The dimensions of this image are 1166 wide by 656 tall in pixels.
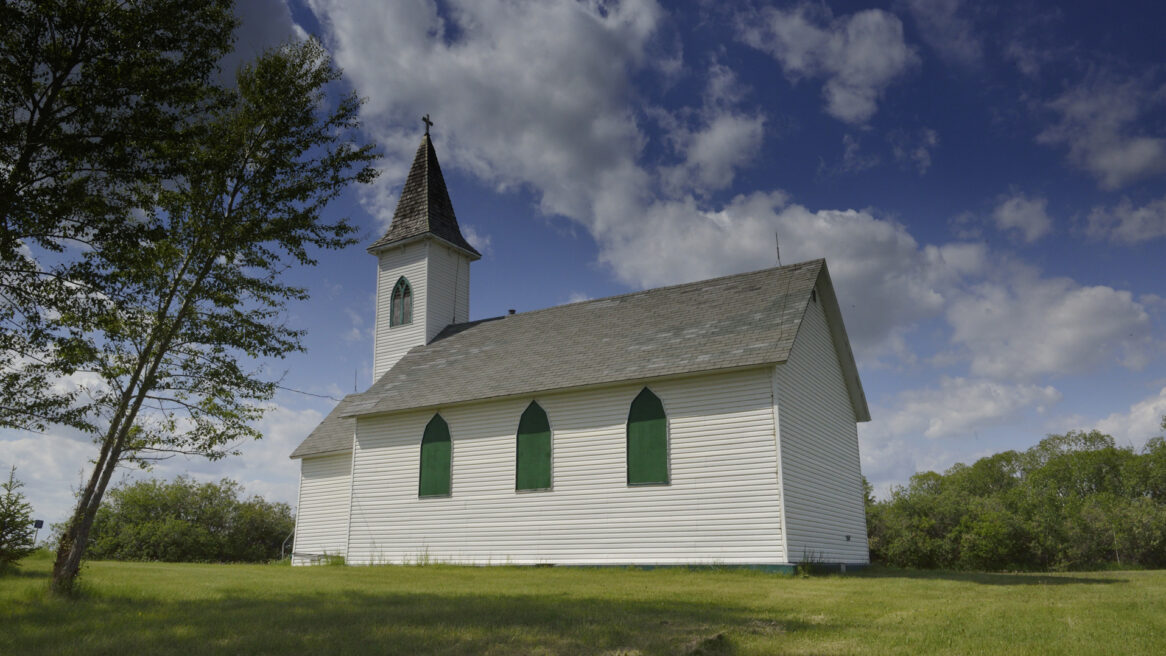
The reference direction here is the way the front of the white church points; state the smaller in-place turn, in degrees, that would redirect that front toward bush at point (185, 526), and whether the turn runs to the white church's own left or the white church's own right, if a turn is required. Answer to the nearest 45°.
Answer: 0° — it already faces it

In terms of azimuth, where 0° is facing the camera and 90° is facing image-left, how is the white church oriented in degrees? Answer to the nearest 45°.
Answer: approximately 135°

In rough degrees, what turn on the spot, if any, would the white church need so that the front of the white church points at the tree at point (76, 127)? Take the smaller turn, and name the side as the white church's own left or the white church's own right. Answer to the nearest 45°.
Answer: approximately 90° to the white church's own left
